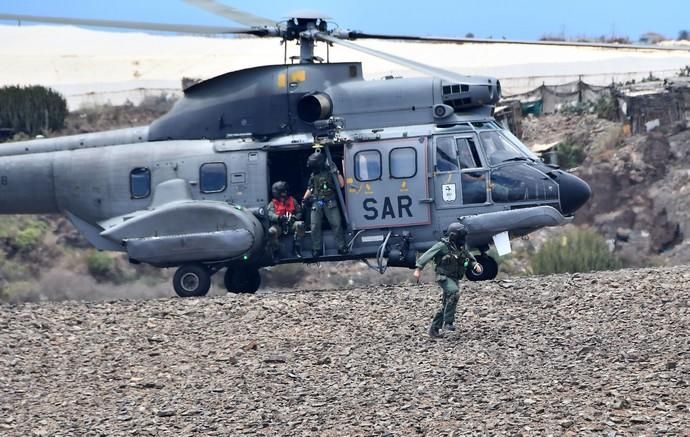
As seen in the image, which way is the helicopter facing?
to the viewer's right

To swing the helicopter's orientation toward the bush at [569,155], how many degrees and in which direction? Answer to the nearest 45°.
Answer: approximately 45° to its left

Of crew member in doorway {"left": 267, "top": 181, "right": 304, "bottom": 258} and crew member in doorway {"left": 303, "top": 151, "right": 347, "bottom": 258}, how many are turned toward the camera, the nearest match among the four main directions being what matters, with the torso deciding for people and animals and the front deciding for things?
2

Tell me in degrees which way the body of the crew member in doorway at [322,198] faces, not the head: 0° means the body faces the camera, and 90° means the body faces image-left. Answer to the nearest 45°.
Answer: approximately 0°

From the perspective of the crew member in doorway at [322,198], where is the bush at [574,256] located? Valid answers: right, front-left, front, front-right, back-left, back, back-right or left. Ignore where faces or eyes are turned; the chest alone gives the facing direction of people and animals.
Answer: back-left
